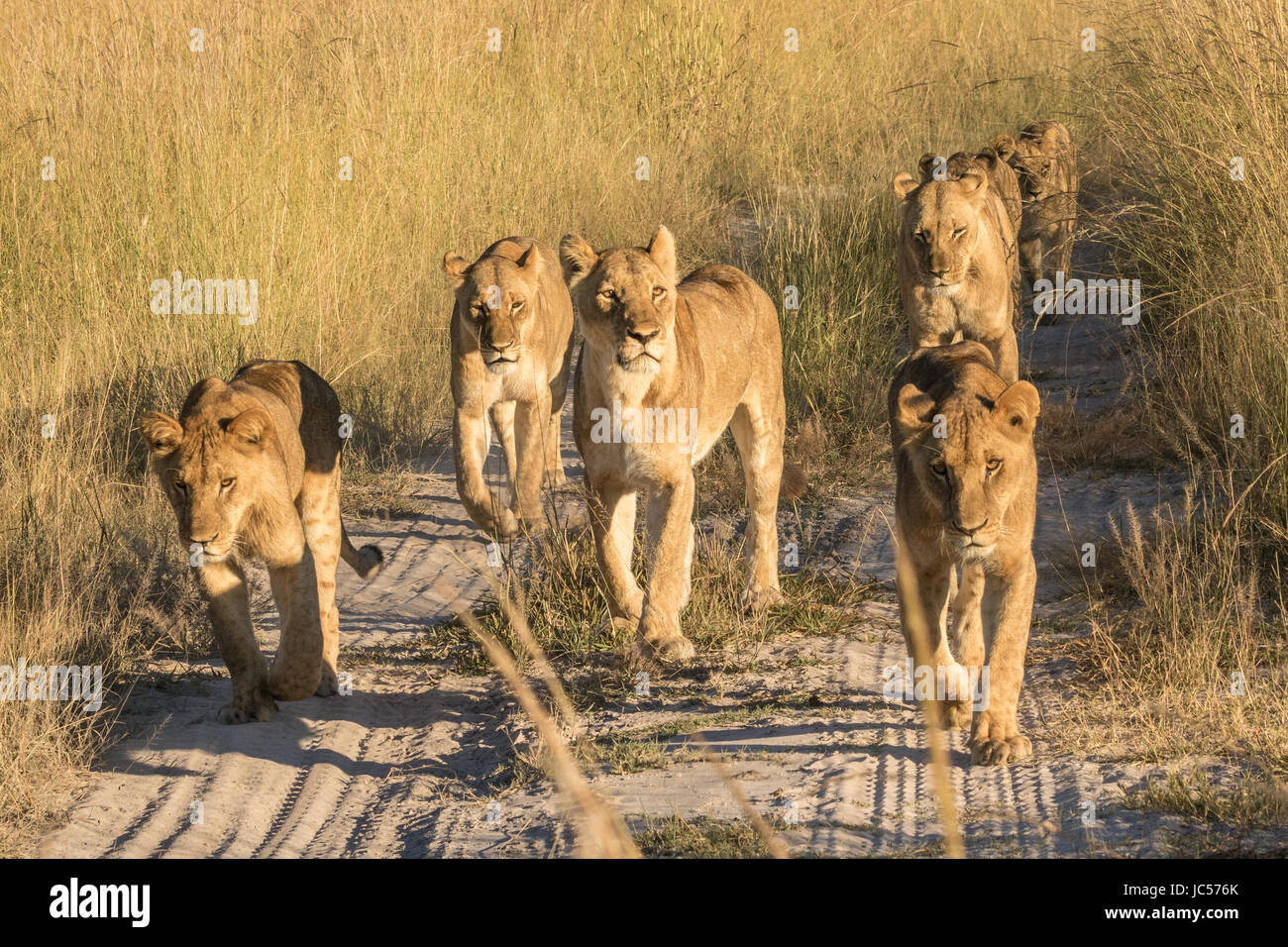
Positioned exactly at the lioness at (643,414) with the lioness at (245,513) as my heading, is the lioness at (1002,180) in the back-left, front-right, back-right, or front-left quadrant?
back-right

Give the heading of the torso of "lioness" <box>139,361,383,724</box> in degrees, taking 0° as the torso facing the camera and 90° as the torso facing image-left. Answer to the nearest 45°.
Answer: approximately 45°

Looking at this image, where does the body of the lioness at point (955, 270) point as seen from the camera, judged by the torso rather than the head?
toward the camera

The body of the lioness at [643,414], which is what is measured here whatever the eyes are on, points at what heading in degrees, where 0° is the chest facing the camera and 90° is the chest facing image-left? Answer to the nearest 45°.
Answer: approximately 45°

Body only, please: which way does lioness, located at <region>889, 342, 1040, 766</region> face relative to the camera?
toward the camera

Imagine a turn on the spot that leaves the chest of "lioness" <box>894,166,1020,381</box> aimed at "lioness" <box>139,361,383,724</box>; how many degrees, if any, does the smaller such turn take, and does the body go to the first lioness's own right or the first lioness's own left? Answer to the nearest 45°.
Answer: approximately 45° to the first lioness's own right

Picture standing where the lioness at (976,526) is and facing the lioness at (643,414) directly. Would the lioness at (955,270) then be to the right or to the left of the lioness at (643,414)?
right

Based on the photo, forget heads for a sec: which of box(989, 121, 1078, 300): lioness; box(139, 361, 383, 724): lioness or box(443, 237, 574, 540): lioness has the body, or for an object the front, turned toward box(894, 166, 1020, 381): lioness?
box(989, 121, 1078, 300): lioness

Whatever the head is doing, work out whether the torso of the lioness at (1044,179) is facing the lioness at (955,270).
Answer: yes

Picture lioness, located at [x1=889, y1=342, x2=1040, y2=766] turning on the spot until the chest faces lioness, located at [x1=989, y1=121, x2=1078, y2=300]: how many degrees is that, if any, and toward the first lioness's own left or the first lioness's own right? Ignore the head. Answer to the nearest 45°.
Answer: approximately 180°

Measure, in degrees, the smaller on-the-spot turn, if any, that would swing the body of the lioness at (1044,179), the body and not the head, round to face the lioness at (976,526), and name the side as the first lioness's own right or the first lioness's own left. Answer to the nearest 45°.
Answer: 0° — it already faces it

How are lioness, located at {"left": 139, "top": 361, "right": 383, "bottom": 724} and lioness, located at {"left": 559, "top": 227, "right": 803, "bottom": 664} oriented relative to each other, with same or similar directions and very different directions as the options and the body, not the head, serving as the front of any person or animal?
same or similar directions

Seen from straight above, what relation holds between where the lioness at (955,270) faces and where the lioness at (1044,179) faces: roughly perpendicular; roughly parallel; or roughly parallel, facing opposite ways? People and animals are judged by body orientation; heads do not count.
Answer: roughly parallel

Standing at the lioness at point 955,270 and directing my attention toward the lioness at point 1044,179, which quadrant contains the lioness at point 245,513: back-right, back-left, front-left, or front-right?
back-left

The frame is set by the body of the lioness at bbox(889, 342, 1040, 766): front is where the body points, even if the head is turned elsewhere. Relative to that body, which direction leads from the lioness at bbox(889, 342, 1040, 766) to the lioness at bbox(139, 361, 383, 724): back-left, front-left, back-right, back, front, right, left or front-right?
right
